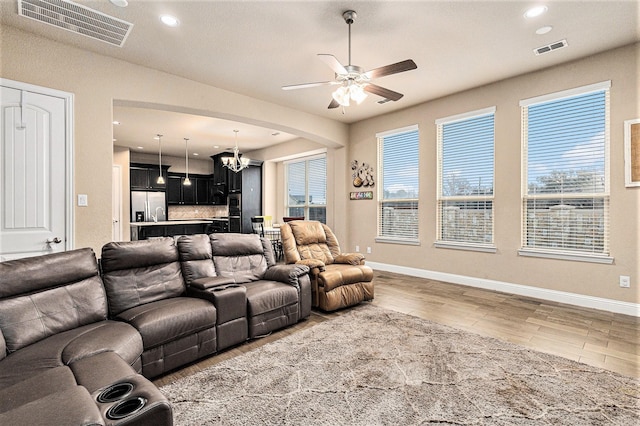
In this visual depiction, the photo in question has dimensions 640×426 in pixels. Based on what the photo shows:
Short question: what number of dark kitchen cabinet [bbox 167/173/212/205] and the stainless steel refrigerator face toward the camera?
2

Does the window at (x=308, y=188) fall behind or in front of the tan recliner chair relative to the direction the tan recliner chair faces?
behind

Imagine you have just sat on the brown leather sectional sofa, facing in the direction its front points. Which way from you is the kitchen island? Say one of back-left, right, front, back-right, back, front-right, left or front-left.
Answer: back-left

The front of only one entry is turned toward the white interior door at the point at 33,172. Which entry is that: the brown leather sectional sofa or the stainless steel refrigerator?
the stainless steel refrigerator

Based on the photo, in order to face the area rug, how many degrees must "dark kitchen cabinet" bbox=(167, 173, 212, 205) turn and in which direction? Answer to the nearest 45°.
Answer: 0° — it already faces it

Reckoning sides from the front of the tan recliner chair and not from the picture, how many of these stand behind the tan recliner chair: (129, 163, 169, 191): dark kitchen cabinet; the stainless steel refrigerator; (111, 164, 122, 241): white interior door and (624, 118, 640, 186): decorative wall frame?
3

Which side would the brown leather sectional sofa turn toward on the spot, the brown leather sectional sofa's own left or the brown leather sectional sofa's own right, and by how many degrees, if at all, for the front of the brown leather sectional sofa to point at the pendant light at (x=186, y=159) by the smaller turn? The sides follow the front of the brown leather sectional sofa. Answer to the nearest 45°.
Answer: approximately 135° to the brown leather sectional sofa's own left

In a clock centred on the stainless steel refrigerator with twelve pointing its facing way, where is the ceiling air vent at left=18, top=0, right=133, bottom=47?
The ceiling air vent is roughly at 12 o'clock from the stainless steel refrigerator.

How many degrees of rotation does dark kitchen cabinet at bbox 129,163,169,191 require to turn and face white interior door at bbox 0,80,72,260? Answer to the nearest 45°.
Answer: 0° — it already faces it

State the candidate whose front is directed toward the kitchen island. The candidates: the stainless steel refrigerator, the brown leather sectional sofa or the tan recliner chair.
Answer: the stainless steel refrigerator
